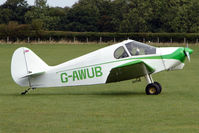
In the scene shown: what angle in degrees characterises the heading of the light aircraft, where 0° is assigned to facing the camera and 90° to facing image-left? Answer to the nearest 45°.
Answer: approximately 270°
